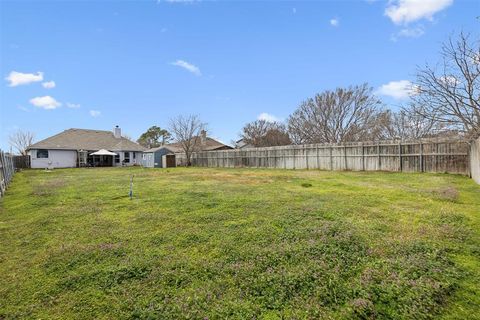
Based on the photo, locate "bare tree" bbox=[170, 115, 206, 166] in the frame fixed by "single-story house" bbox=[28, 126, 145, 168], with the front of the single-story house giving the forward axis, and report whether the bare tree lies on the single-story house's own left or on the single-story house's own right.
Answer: on the single-story house's own right

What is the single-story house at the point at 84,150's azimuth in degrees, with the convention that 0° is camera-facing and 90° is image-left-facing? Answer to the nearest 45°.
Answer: approximately 180°

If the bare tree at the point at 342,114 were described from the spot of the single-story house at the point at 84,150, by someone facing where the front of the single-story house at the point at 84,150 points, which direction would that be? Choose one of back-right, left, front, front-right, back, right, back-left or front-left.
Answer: back-right

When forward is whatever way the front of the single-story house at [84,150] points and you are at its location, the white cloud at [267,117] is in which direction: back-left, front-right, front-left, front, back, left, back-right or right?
right

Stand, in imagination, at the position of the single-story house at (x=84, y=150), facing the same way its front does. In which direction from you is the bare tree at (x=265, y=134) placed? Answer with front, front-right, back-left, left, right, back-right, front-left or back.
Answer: right

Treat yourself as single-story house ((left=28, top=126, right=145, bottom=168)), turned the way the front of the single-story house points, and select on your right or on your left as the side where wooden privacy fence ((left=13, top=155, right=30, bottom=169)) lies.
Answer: on your left

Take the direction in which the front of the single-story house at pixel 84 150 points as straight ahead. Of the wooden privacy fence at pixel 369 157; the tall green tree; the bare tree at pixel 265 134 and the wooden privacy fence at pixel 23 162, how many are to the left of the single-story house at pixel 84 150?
1
